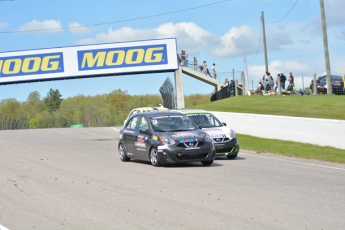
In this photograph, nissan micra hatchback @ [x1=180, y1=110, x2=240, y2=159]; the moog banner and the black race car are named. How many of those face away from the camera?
0

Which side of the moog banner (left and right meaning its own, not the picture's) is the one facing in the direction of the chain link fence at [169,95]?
left

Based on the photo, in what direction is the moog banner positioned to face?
toward the camera

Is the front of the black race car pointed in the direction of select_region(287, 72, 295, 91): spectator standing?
no

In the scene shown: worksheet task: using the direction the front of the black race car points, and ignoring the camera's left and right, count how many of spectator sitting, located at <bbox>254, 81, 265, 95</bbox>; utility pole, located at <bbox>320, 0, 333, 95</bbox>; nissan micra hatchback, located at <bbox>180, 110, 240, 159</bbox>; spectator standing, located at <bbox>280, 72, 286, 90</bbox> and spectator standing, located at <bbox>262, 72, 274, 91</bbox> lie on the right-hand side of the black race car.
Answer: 0

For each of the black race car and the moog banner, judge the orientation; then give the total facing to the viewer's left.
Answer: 0

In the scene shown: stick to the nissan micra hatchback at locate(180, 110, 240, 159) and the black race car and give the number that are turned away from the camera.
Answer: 0

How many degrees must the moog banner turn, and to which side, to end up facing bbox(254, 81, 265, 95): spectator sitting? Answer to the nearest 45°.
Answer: approximately 90° to its left

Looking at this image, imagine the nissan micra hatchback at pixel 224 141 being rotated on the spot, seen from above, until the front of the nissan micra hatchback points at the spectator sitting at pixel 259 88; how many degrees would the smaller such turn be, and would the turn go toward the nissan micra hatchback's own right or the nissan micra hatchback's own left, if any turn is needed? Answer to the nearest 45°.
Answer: approximately 135° to the nissan micra hatchback's own left

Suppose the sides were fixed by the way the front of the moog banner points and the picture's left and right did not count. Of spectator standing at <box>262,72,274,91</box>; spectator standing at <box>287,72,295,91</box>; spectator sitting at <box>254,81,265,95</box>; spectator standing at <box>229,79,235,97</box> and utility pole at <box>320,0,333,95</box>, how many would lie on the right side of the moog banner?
0

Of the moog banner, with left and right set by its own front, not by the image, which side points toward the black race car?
front

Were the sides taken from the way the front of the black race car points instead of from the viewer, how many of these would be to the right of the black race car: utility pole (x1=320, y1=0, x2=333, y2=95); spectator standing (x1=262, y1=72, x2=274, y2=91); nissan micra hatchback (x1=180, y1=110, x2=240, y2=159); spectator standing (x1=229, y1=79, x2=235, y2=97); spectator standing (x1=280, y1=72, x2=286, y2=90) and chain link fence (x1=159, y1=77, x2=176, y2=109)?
0

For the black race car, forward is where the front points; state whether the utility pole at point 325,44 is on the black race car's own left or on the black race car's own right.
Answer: on the black race car's own left

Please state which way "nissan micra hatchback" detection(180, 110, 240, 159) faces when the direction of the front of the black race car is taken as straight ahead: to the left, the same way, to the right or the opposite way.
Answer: the same way

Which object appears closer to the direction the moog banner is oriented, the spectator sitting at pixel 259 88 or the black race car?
the black race car

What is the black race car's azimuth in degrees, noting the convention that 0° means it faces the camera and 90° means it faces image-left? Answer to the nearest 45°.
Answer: approximately 315°
